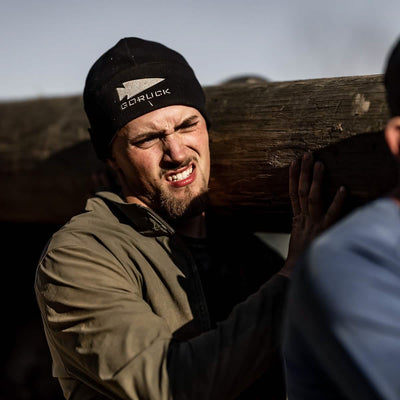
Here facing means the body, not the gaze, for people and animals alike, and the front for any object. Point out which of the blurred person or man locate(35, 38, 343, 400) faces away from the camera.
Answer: the blurred person

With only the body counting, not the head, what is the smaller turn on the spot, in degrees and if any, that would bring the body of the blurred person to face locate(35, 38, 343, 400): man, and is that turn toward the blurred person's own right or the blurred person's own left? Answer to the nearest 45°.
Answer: approximately 45° to the blurred person's own left

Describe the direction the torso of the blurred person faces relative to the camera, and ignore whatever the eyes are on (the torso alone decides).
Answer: away from the camera

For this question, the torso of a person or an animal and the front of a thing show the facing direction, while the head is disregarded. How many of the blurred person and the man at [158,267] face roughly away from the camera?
1

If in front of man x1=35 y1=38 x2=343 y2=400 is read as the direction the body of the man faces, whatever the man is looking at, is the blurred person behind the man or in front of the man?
in front

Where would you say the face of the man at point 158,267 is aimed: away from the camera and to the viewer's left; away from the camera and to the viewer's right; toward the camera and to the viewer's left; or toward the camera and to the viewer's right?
toward the camera and to the viewer's right

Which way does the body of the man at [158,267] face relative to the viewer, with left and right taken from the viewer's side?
facing the viewer and to the right of the viewer
